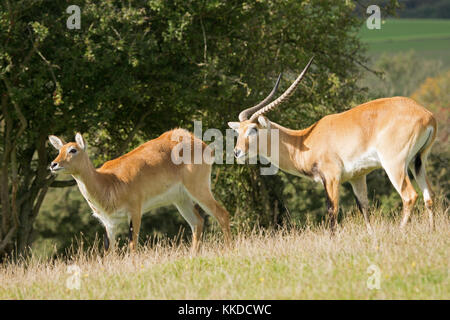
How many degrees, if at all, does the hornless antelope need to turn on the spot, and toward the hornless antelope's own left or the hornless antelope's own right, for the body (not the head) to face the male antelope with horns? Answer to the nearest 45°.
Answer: approximately 180°

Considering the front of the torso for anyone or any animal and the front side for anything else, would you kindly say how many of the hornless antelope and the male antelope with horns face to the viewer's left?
2

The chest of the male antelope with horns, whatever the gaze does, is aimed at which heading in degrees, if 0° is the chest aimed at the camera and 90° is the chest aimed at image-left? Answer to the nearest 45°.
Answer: approximately 90°

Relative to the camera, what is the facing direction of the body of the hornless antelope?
to the viewer's left

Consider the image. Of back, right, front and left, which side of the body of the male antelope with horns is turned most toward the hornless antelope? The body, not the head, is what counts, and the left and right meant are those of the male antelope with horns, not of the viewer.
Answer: front
